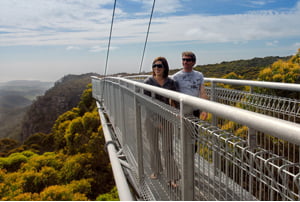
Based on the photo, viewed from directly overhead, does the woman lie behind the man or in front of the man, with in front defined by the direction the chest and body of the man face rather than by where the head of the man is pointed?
in front

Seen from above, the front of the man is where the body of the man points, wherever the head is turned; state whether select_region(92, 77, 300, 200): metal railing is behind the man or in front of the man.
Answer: in front

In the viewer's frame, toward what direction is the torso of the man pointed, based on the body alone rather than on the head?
toward the camera
